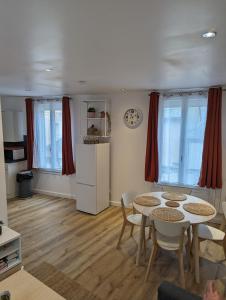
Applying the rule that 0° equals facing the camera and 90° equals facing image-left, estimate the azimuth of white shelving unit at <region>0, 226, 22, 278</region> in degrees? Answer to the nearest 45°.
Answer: approximately 315°

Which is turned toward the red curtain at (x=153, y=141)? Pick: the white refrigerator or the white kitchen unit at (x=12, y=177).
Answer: the white kitchen unit

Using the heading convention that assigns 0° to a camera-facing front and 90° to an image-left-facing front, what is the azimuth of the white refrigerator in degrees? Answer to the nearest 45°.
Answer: approximately 45°

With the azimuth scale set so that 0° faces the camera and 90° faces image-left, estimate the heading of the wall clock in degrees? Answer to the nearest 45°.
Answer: approximately 0°

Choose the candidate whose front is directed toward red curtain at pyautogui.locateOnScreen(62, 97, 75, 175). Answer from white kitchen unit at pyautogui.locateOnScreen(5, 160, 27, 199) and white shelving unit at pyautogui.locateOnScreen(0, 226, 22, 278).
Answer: the white kitchen unit

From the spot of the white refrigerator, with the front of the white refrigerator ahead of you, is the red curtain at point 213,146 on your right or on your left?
on your left

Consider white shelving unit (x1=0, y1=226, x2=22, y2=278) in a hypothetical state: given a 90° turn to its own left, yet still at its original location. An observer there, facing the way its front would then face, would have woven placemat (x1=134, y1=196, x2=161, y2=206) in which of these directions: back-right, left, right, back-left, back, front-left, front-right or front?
front-right

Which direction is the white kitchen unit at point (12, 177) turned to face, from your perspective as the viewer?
facing the viewer and to the right of the viewer

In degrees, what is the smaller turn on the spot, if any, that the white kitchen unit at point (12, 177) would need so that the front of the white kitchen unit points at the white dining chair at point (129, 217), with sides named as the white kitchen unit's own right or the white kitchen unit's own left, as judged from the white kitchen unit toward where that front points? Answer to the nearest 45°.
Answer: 0° — it already faces it

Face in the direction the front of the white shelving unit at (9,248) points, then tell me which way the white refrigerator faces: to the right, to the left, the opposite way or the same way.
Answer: to the right

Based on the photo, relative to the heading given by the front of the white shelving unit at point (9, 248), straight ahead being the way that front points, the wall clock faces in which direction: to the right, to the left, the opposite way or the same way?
to the right

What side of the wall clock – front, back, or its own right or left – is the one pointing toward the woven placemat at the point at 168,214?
front
